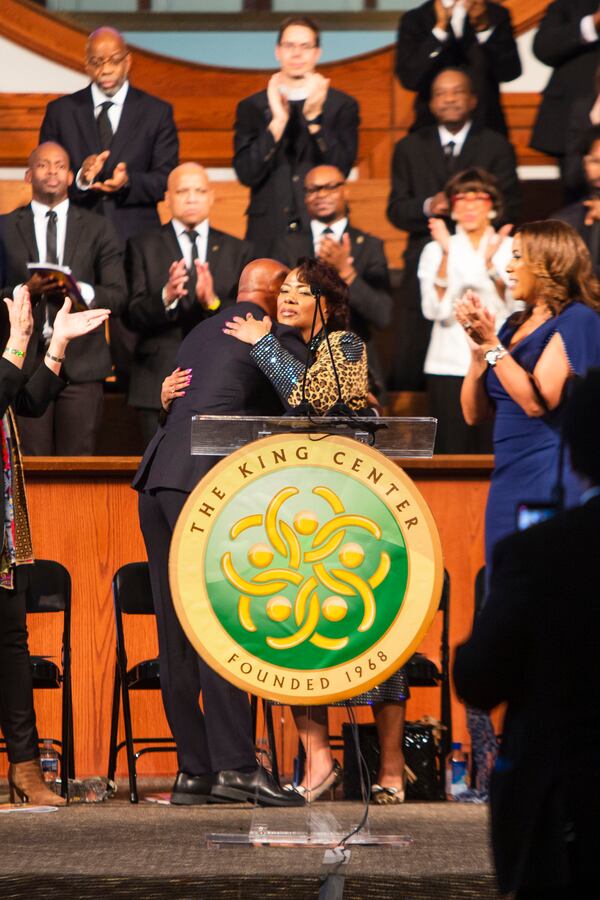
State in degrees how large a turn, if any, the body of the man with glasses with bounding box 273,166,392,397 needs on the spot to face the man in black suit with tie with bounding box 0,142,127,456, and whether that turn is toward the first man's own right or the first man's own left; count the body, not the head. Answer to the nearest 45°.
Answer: approximately 90° to the first man's own right

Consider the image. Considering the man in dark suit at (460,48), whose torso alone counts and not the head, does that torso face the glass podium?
yes

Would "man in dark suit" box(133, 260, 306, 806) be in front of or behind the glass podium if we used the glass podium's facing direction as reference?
behind

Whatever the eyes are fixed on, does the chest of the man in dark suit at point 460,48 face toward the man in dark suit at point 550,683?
yes

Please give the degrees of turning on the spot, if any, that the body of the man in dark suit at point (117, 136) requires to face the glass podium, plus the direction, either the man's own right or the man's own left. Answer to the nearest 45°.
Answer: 0° — they already face it

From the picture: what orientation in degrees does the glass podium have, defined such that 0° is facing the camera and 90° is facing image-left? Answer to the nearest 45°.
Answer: approximately 0°

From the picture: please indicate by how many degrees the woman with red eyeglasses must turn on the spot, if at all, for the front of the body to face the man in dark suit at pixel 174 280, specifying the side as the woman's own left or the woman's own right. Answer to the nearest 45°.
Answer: approximately 90° to the woman's own right
